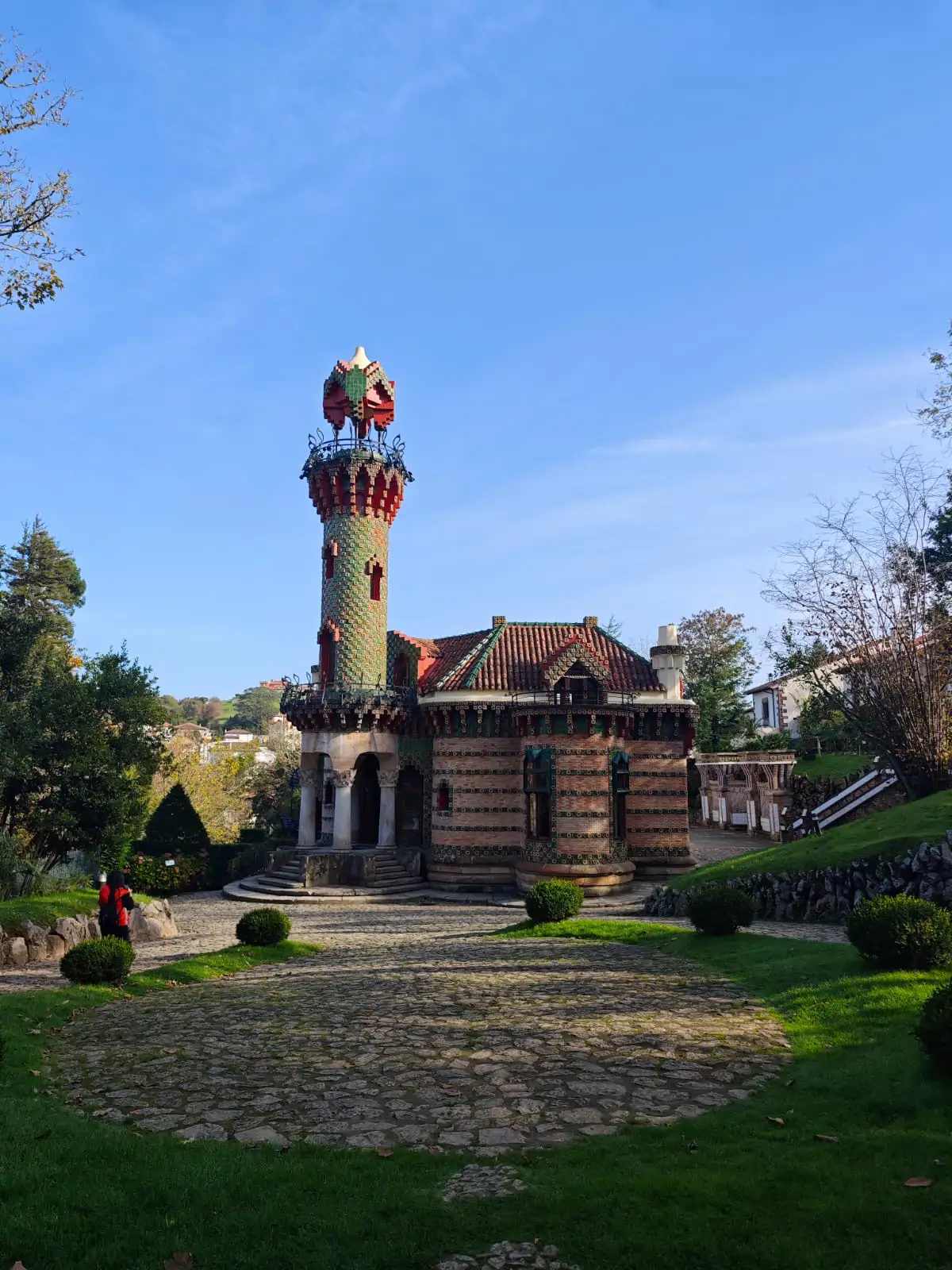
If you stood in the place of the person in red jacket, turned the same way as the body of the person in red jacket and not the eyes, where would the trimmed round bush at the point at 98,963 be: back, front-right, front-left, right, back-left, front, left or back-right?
back

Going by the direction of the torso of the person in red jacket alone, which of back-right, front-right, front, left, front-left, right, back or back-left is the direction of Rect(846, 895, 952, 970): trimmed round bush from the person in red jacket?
back-right

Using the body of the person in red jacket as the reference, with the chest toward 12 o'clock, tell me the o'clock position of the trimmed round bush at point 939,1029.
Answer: The trimmed round bush is roughly at 5 o'clock from the person in red jacket.

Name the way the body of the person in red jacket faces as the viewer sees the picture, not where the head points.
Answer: away from the camera

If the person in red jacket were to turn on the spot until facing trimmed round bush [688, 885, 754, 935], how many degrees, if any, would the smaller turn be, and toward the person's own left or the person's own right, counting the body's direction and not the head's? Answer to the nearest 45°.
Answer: approximately 90° to the person's own right

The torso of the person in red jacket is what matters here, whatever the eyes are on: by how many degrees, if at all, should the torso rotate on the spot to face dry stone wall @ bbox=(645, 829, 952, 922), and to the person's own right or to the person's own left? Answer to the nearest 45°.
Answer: approximately 90° to the person's own right

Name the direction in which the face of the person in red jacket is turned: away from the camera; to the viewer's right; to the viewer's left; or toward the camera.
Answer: away from the camera

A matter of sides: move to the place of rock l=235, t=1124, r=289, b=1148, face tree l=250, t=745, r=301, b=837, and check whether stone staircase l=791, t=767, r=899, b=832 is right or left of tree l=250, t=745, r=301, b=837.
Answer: right

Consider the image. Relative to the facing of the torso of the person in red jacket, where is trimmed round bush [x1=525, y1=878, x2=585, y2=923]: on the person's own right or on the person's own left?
on the person's own right
